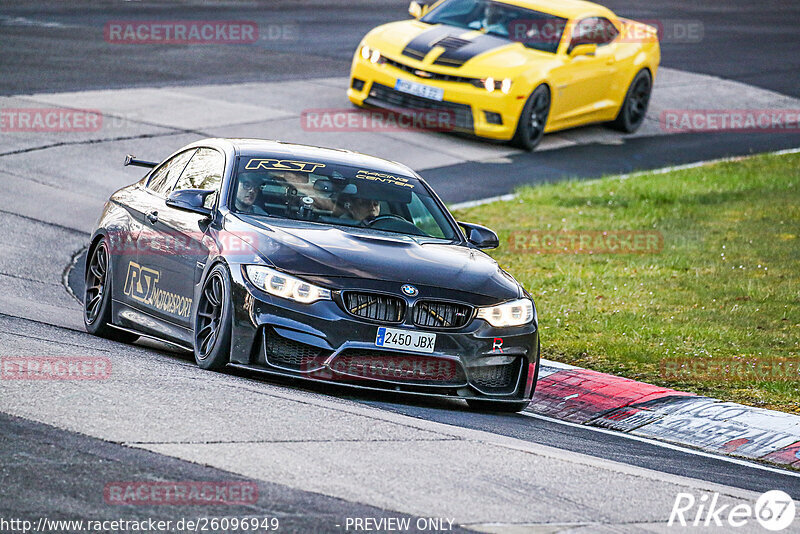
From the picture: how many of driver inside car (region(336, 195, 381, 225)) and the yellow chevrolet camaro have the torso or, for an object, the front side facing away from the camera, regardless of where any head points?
0

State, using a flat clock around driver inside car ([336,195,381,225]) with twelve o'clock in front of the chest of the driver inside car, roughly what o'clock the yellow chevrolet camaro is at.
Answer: The yellow chevrolet camaro is roughly at 8 o'clock from the driver inside car.

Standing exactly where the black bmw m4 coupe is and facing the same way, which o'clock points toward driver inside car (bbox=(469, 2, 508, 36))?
The driver inside car is roughly at 8 o'clock from the black bmw m4 coupe.

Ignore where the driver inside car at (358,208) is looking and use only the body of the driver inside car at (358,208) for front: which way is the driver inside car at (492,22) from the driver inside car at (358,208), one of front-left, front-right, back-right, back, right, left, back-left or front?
back-left

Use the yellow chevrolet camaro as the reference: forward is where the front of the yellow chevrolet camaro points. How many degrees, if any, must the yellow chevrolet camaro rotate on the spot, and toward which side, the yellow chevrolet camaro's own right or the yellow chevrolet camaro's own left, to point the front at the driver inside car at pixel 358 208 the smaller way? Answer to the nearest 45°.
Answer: approximately 45° to the yellow chevrolet camaro's own left

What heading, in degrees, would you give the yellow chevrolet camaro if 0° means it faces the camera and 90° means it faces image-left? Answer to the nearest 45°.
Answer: approximately 45°

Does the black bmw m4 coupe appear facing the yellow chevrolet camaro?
no

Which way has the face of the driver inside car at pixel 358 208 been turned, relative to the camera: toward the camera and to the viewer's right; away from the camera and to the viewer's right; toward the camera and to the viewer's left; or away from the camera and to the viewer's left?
toward the camera and to the viewer's right
